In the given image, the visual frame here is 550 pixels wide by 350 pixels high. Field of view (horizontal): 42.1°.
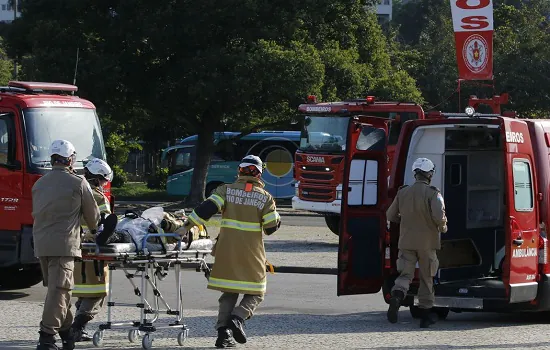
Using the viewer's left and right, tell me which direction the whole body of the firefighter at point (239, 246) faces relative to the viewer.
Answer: facing away from the viewer

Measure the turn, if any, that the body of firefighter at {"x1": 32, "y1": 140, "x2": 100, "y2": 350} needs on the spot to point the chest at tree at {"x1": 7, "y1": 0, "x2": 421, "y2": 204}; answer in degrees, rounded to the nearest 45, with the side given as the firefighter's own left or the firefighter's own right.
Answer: approximately 45° to the firefighter's own left

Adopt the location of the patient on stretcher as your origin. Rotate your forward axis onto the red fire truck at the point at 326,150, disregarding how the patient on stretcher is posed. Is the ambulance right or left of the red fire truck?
right

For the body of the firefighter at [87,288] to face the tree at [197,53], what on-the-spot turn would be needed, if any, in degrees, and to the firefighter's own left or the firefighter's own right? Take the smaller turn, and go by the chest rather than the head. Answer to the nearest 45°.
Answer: approximately 90° to the firefighter's own left

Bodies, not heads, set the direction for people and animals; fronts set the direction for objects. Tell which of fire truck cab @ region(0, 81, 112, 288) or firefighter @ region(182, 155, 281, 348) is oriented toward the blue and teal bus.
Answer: the firefighter

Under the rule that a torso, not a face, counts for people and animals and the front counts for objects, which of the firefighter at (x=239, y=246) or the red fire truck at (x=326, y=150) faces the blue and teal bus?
the firefighter

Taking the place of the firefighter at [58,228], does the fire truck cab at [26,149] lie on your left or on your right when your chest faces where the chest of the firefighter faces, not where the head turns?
on your left

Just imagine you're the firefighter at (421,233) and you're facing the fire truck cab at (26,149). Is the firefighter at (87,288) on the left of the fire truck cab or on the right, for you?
left

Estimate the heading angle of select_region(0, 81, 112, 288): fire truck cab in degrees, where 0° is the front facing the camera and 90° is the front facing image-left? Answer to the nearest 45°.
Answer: approximately 315°

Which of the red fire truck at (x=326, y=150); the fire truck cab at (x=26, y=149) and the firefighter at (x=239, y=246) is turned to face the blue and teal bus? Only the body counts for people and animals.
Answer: the firefighter

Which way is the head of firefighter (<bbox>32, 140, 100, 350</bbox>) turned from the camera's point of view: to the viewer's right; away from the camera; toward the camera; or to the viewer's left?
away from the camera
